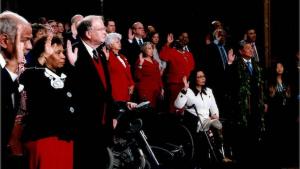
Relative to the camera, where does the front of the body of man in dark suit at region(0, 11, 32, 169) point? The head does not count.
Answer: to the viewer's right

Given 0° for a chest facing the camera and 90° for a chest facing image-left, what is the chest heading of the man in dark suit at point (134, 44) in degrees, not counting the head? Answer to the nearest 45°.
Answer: approximately 315°

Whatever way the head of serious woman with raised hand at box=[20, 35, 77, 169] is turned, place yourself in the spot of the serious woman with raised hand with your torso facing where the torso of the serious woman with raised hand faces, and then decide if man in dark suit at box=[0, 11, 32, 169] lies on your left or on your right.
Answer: on your right

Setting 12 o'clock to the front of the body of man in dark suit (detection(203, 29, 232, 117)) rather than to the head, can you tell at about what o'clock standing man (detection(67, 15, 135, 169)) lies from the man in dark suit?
The standing man is roughly at 2 o'clock from the man in dark suit.

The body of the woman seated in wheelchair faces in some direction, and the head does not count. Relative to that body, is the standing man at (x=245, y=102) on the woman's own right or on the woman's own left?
on the woman's own left

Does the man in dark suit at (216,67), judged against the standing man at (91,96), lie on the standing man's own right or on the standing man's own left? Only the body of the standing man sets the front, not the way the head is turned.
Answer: on the standing man's own left

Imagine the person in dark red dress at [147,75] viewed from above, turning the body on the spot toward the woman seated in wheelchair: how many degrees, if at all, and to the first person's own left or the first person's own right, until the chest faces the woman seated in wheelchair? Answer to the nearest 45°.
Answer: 0° — they already face them
